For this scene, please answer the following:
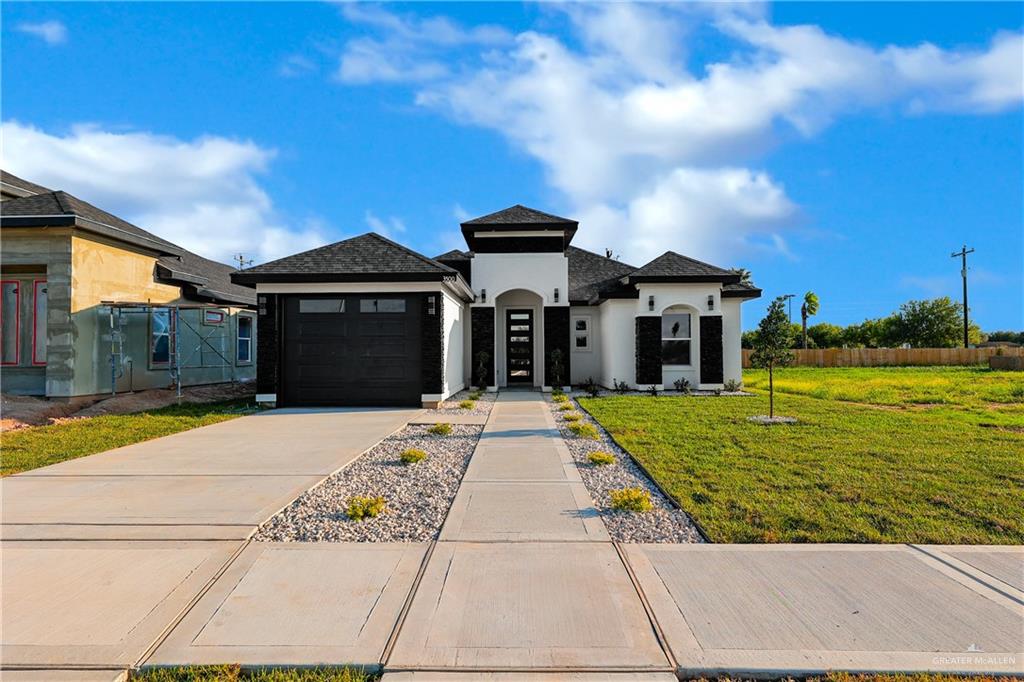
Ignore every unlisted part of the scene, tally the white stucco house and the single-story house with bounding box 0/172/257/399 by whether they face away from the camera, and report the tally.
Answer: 0

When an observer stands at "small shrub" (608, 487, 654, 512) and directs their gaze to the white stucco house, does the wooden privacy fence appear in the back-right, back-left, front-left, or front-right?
front-right

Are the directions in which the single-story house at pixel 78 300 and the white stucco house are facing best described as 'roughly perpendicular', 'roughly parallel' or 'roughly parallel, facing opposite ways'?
roughly parallel

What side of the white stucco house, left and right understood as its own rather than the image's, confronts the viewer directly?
front

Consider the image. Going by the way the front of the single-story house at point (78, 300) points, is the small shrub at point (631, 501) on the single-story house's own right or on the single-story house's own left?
on the single-story house's own left

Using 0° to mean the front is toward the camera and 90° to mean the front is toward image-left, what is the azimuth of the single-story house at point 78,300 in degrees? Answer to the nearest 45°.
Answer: approximately 45°

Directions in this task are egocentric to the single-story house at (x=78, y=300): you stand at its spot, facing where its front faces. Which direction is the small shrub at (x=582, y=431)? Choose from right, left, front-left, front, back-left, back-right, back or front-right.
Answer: left

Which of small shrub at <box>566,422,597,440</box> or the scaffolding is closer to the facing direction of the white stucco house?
the small shrub

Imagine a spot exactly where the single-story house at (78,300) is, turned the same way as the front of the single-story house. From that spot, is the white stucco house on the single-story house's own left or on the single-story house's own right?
on the single-story house's own left

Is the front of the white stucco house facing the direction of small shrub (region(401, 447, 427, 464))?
yes

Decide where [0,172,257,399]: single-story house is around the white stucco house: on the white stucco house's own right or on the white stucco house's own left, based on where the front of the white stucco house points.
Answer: on the white stucco house's own right
